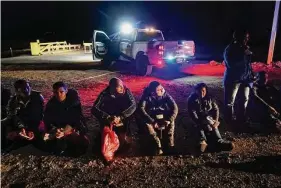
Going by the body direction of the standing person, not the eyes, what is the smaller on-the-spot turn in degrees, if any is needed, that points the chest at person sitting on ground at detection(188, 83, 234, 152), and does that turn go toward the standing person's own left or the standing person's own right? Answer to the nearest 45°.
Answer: approximately 45° to the standing person's own right

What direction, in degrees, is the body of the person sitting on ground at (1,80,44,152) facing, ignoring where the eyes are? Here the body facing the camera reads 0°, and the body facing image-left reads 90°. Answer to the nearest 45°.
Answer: approximately 0°

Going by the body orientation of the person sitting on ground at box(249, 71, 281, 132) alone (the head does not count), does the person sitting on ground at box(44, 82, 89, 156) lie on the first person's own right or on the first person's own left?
on the first person's own right

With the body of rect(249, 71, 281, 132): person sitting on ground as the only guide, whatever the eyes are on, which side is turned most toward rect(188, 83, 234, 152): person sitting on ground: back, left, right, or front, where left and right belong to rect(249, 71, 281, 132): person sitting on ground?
right

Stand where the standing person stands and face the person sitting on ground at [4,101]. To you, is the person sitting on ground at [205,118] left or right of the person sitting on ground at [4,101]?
left

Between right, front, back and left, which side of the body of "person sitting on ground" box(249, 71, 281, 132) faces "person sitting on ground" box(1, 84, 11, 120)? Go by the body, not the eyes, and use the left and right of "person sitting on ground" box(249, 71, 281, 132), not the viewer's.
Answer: right
